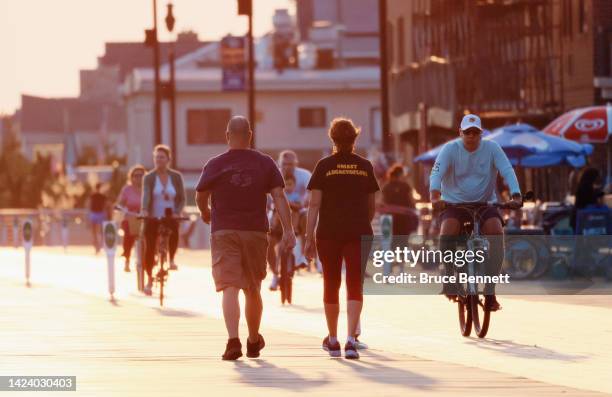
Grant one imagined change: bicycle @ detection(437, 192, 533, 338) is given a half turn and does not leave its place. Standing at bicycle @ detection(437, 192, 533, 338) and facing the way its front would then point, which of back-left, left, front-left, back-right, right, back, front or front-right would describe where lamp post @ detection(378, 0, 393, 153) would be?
front

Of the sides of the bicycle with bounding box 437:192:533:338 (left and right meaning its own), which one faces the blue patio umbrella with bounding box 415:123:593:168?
back

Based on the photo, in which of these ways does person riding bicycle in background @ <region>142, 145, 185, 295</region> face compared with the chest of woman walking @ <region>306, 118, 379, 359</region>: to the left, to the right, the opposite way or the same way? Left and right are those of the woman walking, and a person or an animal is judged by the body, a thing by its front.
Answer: the opposite way

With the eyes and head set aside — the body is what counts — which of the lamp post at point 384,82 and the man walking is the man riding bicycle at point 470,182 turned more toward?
the man walking

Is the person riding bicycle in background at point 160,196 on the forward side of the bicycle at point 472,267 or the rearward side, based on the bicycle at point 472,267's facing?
on the rearward side

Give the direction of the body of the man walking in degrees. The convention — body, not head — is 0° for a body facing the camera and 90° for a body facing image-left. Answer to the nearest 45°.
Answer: approximately 180°

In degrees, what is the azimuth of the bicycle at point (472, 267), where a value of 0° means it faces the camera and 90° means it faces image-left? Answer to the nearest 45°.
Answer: approximately 0°

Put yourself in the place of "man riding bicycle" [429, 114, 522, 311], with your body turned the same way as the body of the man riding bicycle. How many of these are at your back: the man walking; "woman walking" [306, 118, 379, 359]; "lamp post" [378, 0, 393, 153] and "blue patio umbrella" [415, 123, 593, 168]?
2

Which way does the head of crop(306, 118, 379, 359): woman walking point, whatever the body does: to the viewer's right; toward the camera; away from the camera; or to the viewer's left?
away from the camera

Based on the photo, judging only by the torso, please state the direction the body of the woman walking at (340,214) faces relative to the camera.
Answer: away from the camera

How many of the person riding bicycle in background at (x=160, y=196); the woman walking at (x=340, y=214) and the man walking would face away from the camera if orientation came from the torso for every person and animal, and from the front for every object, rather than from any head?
2
